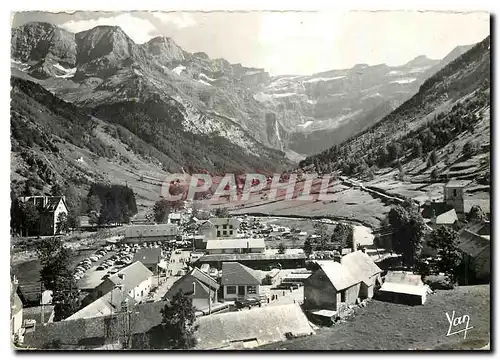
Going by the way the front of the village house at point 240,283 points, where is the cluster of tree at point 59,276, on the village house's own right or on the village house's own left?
on the village house's own right

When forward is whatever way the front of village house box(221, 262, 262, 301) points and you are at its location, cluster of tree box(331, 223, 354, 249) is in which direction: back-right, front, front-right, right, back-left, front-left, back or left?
left

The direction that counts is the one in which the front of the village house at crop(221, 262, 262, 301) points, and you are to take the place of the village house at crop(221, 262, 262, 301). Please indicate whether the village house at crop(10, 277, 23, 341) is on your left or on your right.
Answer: on your right

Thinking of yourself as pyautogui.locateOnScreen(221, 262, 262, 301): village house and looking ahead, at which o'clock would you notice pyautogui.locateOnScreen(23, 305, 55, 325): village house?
pyautogui.locateOnScreen(23, 305, 55, 325): village house is roughly at 3 o'clock from pyautogui.locateOnScreen(221, 262, 262, 301): village house.

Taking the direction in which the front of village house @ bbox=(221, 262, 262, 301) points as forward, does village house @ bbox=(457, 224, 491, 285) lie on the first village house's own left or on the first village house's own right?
on the first village house's own left

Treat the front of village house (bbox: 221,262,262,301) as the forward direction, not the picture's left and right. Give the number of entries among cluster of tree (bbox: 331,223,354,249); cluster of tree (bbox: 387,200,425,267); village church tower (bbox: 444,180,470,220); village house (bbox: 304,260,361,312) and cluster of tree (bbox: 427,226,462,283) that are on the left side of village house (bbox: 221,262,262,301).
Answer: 5

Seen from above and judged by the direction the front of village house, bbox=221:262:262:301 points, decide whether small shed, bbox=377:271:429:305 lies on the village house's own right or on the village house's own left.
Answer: on the village house's own left

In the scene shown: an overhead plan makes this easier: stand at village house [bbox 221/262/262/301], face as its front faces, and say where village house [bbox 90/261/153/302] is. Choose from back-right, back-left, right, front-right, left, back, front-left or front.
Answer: right

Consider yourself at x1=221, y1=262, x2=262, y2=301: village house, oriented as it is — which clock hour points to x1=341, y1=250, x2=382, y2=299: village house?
x1=341, y1=250, x2=382, y2=299: village house is roughly at 9 o'clock from x1=221, y1=262, x2=262, y2=301: village house.

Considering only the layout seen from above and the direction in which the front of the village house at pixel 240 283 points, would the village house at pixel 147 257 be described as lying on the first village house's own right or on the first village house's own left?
on the first village house's own right

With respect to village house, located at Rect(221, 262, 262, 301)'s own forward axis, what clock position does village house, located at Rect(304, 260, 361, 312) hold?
village house, located at Rect(304, 260, 361, 312) is roughly at 9 o'clock from village house, located at Rect(221, 262, 262, 301).

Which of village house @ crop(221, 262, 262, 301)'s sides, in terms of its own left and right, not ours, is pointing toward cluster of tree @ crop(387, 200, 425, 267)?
left

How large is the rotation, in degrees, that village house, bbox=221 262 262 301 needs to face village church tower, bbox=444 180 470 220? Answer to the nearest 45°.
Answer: approximately 90° to its left

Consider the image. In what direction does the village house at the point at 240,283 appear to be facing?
toward the camera

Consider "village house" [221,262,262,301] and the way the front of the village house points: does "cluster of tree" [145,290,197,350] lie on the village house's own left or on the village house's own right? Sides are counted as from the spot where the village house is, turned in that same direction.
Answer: on the village house's own right
